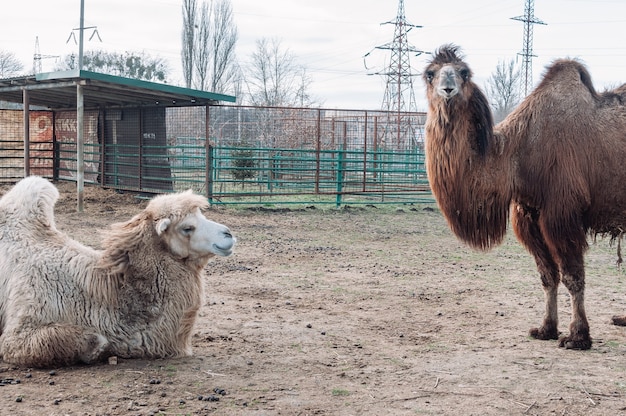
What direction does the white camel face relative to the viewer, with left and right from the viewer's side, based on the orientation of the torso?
facing to the right of the viewer

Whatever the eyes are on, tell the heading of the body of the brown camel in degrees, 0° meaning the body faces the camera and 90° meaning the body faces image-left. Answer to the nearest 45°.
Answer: approximately 90°

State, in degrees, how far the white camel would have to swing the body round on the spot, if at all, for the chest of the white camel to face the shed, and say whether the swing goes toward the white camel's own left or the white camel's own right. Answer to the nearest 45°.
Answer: approximately 90° to the white camel's own left

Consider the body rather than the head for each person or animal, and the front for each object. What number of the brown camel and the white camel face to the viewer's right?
1

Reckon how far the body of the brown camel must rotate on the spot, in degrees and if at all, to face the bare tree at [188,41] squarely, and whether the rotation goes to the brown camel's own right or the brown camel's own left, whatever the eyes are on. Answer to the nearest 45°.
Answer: approximately 45° to the brown camel's own right

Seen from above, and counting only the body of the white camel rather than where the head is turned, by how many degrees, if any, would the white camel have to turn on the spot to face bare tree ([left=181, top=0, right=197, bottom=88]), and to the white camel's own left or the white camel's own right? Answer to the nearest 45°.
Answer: approximately 90° to the white camel's own left

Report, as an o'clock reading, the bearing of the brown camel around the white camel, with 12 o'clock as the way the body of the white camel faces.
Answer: The brown camel is roughly at 12 o'clock from the white camel.
